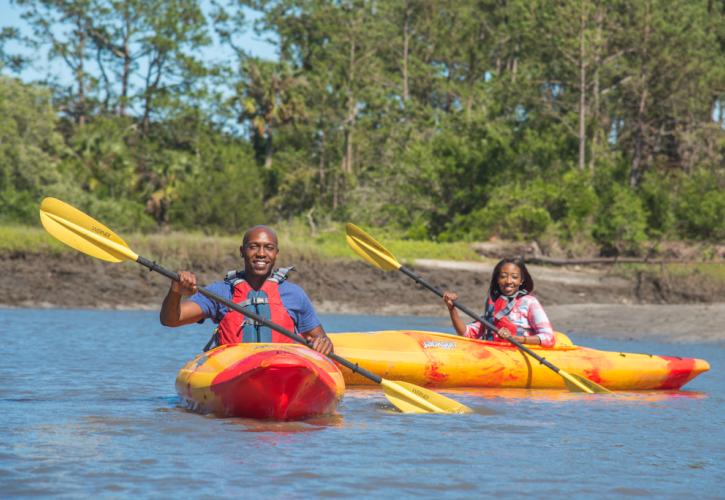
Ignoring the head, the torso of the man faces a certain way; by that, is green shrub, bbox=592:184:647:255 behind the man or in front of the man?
behind

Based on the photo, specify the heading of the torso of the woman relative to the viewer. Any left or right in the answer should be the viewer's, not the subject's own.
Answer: facing the viewer and to the left of the viewer

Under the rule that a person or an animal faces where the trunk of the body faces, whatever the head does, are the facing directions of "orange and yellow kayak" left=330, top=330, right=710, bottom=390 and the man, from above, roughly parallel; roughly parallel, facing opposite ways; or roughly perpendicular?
roughly perpendicular

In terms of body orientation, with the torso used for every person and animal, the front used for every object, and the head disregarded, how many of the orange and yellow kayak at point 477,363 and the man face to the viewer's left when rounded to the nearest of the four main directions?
1

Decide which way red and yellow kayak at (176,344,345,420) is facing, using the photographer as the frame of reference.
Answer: facing the viewer

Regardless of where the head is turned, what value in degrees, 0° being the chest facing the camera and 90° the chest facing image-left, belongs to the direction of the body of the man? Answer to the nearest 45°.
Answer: approximately 0°

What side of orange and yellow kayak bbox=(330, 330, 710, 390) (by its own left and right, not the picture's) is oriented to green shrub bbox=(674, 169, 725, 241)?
right

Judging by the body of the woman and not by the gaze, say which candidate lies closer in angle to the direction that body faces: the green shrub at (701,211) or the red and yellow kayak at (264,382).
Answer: the red and yellow kayak

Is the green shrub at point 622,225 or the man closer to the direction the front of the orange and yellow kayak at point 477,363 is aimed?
the man

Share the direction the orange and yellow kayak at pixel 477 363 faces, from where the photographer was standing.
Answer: facing to the left of the viewer

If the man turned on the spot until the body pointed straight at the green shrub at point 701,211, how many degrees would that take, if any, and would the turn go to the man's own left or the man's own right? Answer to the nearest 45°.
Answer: approximately 135° to the man's own left

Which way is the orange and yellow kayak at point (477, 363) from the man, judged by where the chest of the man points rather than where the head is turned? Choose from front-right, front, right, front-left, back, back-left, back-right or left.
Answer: back-left

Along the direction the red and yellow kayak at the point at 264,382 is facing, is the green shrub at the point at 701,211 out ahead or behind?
behind

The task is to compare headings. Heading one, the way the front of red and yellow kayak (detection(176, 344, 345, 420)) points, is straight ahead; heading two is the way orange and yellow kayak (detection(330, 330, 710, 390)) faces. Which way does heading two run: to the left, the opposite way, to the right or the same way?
to the right
